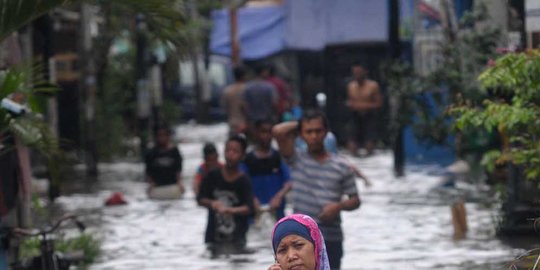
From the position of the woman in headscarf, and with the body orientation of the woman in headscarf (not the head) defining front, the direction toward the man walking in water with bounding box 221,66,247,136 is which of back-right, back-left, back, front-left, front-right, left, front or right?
back-right

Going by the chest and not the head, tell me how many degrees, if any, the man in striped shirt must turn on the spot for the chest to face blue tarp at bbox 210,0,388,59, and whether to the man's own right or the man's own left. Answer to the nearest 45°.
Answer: approximately 180°

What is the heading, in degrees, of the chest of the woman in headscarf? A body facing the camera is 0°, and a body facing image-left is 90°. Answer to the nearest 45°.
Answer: approximately 45°

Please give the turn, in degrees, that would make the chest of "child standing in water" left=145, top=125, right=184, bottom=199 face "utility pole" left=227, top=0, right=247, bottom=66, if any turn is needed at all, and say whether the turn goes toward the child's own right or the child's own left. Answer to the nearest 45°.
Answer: approximately 180°

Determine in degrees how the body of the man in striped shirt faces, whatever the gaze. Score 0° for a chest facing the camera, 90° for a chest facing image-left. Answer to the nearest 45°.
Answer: approximately 0°
